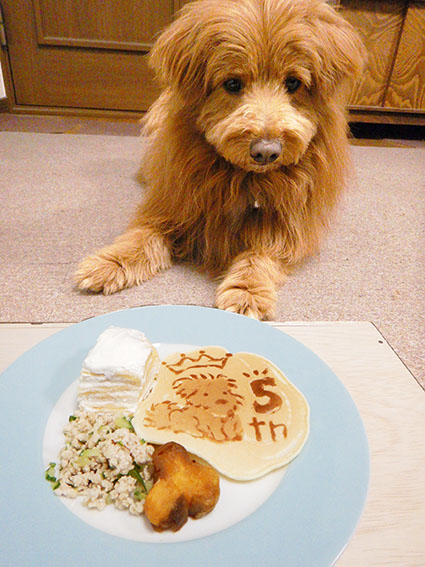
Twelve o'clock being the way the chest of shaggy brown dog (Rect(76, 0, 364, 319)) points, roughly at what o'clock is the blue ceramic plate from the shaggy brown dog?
The blue ceramic plate is roughly at 12 o'clock from the shaggy brown dog.

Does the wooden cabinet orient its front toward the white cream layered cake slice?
yes

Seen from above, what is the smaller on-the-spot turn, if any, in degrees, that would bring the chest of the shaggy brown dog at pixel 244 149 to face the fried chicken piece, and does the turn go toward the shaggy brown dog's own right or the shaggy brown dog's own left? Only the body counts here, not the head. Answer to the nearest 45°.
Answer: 0° — it already faces it

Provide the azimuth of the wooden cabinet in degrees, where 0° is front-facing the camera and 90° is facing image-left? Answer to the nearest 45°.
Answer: approximately 0°

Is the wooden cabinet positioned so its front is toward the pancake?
yes

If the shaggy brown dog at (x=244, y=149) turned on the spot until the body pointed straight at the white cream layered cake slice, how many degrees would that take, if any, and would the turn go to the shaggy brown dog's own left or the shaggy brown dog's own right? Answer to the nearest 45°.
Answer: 0° — it already faces it
